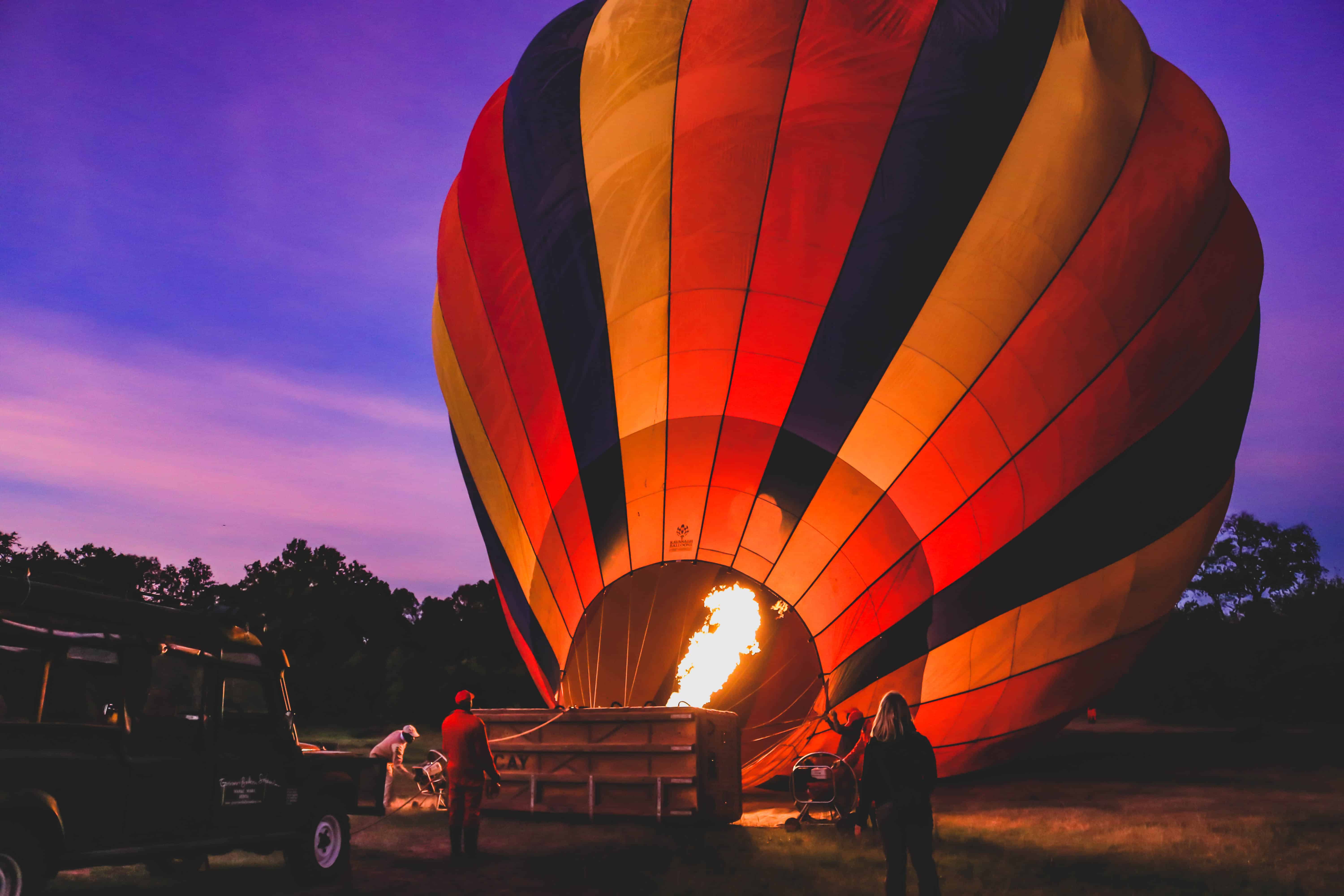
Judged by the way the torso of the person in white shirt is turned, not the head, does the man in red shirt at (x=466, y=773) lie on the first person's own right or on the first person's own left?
on the first person's own right

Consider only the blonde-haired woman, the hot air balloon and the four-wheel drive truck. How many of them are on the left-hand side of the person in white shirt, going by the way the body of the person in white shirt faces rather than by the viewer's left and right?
0

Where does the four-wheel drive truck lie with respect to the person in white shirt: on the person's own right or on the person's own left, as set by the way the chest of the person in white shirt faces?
on the person's own right

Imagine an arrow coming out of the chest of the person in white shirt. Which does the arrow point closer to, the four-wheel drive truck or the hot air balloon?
the hot air balloon

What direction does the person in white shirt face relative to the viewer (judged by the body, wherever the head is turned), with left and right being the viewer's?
facing to the right of the viewer

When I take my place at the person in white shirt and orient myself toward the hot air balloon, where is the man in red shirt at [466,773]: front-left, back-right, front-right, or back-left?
back-right

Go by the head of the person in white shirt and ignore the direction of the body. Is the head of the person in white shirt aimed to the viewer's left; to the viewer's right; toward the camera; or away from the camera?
to the viewer's right

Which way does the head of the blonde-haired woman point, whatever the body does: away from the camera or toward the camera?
away from the camera

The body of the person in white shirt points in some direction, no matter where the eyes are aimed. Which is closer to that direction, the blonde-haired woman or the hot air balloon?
the hot air balloon
